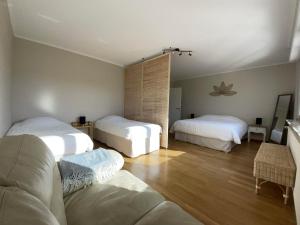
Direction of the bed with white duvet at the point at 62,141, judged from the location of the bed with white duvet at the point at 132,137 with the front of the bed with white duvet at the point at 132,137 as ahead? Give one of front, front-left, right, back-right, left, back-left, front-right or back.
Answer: right

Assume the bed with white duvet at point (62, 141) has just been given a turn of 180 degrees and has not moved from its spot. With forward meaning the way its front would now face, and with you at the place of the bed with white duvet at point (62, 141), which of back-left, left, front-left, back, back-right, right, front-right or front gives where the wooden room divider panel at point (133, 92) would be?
right

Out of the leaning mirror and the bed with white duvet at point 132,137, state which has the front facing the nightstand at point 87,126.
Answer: the leaning mirror

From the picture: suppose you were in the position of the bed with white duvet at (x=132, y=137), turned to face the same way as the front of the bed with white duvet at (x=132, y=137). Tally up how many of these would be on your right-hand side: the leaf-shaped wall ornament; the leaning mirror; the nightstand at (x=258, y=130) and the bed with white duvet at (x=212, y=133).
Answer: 0

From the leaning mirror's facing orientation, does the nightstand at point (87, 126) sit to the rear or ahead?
ahead

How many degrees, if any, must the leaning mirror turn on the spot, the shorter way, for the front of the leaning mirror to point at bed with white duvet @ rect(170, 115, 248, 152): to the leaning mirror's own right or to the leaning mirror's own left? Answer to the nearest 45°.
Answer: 0° — it already faces it

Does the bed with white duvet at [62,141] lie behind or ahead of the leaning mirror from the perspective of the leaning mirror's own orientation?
ahead

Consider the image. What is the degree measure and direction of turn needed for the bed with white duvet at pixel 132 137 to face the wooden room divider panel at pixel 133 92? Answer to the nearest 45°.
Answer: approximately 135° to its left

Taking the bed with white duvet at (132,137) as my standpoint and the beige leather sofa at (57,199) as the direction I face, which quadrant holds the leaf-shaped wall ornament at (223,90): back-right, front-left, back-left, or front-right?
back-left

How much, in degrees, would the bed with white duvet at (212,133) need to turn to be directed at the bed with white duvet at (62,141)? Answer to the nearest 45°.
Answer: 0° — it already faces it

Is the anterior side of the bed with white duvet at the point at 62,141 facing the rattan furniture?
yes

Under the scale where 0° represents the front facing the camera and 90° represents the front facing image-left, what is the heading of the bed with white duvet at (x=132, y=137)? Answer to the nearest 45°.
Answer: approximately 315°

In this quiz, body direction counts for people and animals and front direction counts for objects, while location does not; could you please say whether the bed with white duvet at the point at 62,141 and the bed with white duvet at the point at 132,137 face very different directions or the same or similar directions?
same or similar directions
